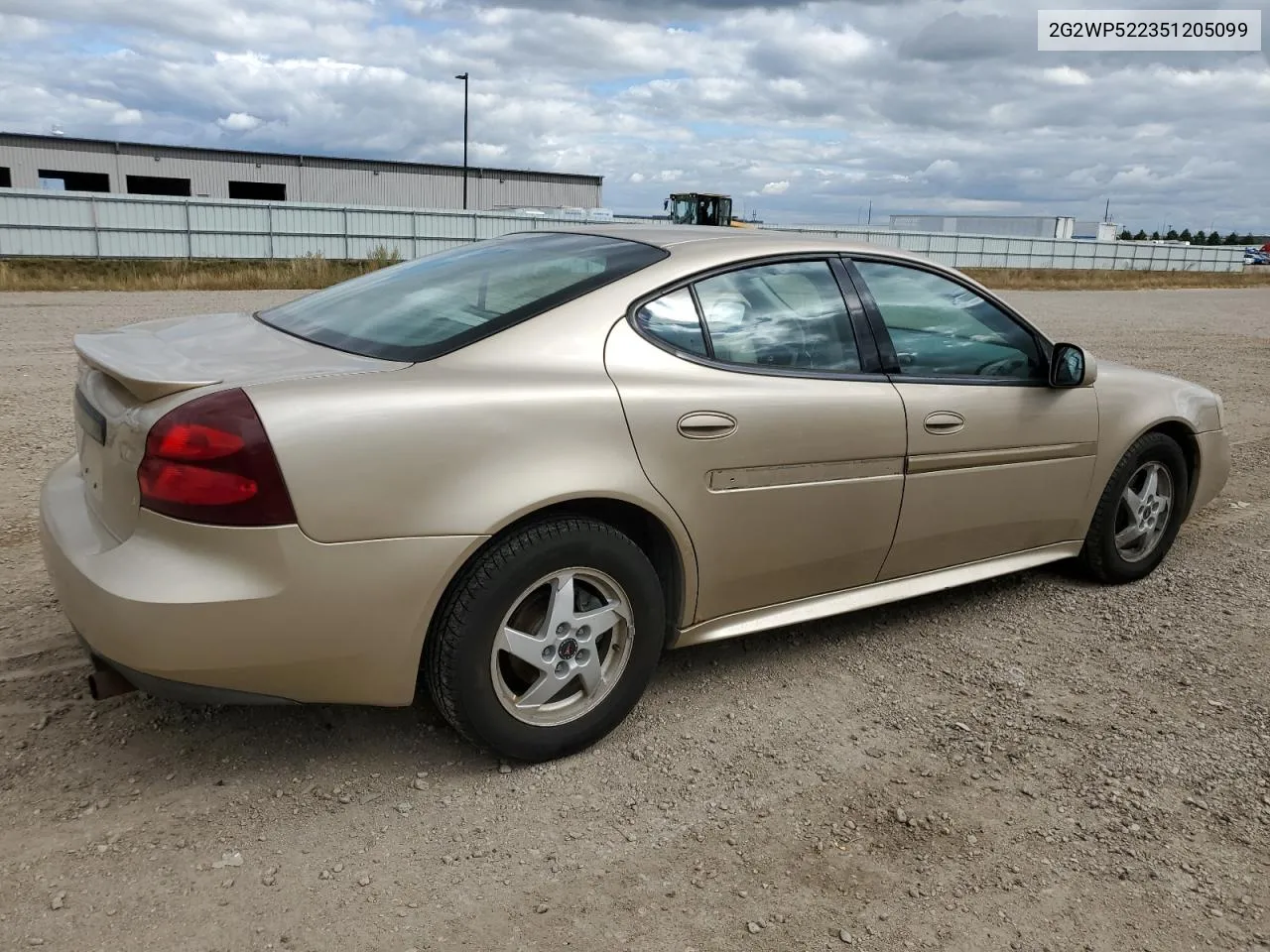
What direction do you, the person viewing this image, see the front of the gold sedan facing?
facing away from the viewer and to the right of the viewer
